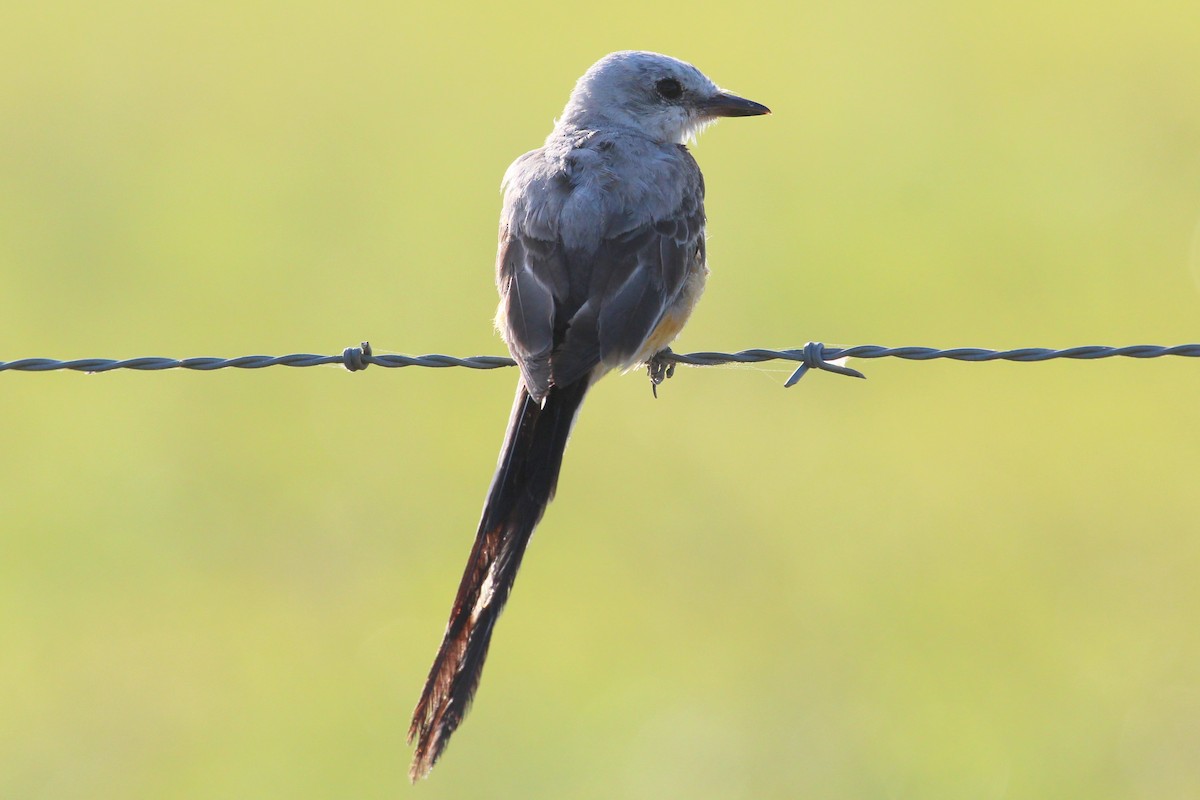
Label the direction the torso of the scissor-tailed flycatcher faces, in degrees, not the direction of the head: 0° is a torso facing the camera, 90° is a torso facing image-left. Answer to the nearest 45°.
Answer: approximately 225°
